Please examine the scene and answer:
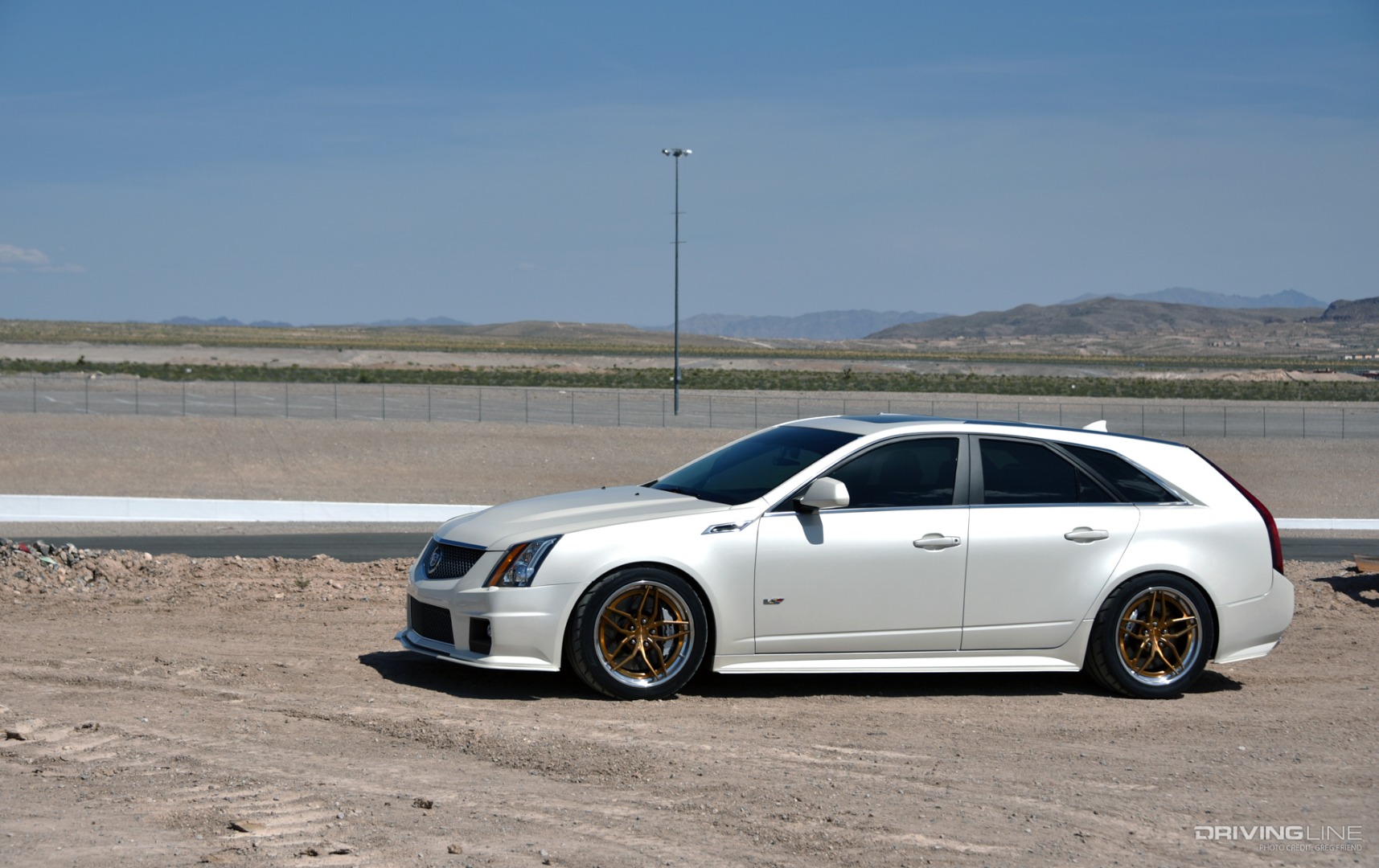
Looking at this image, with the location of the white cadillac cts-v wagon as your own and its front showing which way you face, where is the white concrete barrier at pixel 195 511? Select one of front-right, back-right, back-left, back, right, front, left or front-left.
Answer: front-right

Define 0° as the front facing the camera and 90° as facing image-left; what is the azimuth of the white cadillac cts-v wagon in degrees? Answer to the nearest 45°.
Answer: approximately 90°
